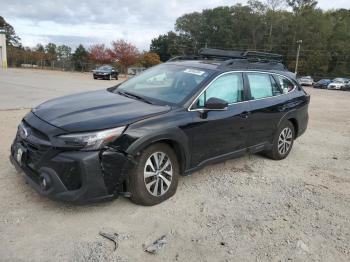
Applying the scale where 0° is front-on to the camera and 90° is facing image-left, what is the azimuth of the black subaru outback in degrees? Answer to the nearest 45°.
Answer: approximately 45°

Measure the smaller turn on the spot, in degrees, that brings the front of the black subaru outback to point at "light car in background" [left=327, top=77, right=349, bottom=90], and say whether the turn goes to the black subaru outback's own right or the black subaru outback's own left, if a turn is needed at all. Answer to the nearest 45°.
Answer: approximately 180°

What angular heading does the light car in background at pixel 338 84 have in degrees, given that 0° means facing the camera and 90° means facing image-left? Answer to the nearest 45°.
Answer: approximately 45°
